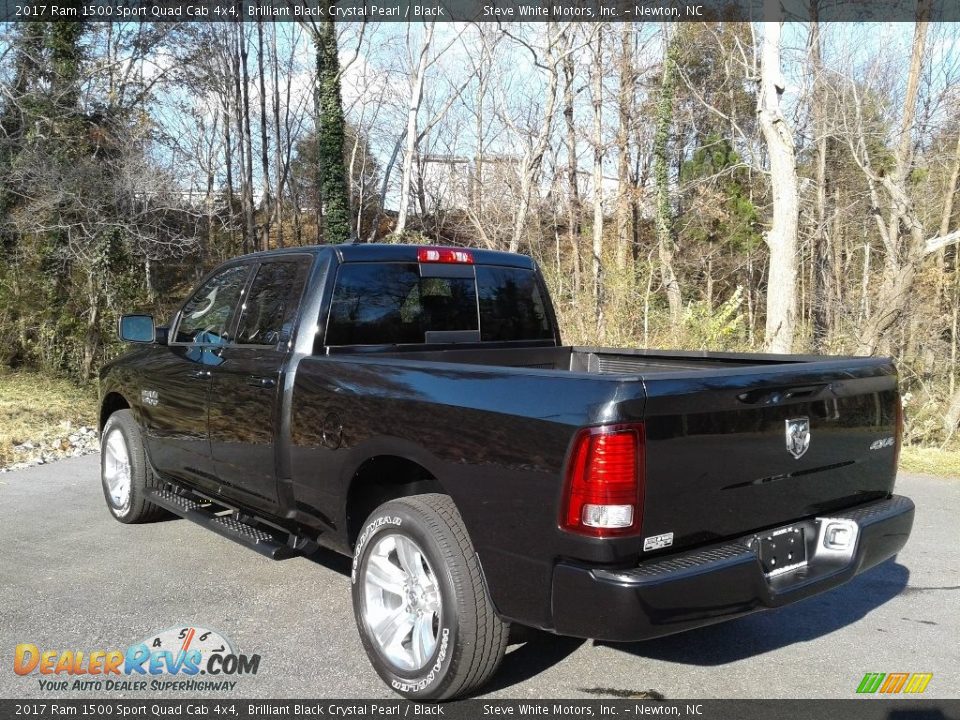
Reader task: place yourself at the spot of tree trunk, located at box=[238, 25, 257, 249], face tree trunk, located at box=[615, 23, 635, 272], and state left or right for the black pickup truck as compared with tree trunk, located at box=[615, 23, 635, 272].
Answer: right

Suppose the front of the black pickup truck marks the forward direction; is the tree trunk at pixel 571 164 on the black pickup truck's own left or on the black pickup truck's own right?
on the black pickup truck's own right

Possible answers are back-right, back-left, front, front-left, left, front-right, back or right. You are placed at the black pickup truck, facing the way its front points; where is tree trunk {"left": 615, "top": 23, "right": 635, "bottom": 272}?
front-right

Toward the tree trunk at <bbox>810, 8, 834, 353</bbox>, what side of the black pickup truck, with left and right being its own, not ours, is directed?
right

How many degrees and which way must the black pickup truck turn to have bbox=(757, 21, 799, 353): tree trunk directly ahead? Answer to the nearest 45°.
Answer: approximately 90° to its right

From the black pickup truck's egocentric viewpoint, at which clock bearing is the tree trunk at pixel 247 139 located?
The tree trunk is roughly at 1 o'clock from the black pickup truck.

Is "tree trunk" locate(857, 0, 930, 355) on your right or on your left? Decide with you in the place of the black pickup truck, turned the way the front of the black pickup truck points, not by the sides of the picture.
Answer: on your right

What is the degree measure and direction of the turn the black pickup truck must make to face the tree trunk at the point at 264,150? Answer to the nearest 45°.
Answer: approximately 45° to its right

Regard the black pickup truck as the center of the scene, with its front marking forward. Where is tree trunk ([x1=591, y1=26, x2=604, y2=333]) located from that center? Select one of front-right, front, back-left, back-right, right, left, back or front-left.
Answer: front-right

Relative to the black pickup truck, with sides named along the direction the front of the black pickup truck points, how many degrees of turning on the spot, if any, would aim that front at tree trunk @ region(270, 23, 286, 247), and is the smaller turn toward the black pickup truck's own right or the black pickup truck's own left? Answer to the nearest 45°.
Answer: approximately 45° to the black pickup truck's own right

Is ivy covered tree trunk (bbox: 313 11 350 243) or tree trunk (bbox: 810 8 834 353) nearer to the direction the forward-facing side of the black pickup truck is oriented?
the ivy covered tree trunk

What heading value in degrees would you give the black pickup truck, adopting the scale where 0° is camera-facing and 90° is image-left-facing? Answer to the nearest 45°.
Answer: approximately 135°

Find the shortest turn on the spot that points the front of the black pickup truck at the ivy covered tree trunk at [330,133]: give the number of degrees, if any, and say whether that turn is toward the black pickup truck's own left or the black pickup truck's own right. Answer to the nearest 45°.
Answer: approximately 45° to the black pickup truck's own right
